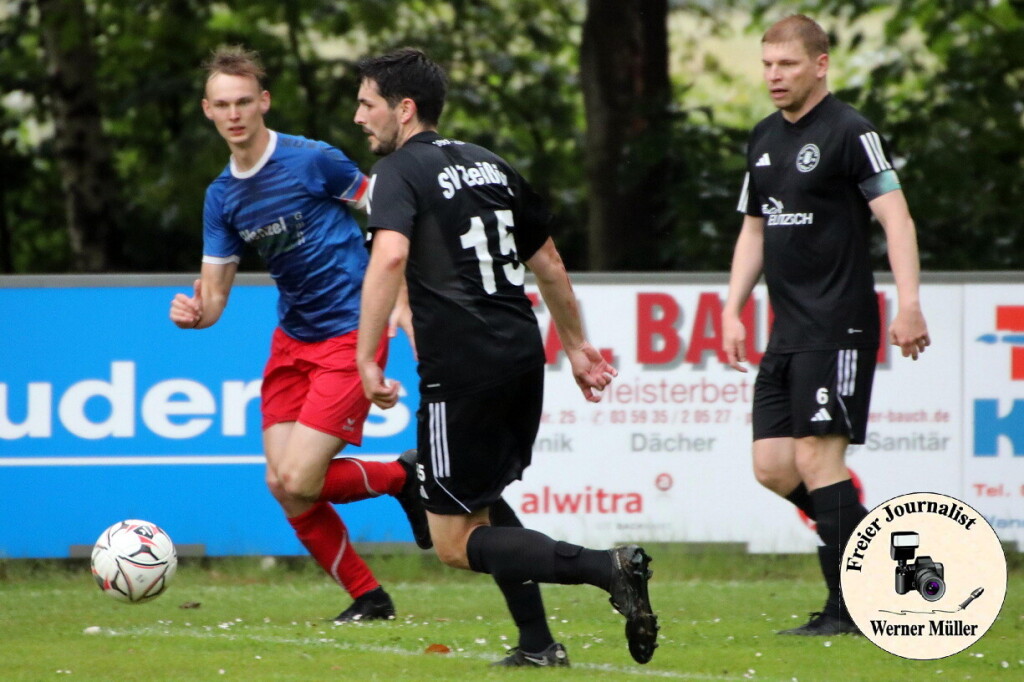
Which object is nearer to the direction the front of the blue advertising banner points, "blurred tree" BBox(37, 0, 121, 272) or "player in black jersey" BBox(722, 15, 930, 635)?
the player in black jersey

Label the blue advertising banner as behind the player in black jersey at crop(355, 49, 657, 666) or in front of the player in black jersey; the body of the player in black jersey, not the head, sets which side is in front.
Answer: in front

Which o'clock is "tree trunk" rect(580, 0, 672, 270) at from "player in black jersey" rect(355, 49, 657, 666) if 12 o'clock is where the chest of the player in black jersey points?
The tree trunk is roughly at 2 o'clock from the player in black jersey.

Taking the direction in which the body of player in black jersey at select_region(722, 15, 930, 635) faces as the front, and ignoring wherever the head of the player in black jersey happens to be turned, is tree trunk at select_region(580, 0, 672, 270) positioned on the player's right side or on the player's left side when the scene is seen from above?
on the player's right side

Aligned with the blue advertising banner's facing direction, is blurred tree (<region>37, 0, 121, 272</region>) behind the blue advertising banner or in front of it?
behind

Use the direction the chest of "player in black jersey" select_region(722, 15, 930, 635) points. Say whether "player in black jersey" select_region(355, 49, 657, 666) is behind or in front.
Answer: in front

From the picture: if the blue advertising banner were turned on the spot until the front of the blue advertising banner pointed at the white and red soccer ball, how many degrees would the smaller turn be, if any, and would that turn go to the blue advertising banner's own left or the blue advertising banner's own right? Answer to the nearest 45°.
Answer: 0° — it already faces it

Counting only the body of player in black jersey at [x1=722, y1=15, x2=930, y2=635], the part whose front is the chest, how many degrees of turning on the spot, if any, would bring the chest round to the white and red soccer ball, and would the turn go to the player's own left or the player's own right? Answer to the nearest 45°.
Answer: approximately 45° to the player's own right

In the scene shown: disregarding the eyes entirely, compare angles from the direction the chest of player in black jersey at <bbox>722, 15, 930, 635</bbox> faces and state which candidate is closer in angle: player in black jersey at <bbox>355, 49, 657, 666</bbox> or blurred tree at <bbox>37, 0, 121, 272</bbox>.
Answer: the player in black jersey

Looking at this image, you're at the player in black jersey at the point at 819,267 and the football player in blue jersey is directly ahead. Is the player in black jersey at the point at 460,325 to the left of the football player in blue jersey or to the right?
left

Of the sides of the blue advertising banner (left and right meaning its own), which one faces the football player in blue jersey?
front

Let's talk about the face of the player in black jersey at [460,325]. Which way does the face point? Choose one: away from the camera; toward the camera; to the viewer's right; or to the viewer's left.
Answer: to the viewer's left

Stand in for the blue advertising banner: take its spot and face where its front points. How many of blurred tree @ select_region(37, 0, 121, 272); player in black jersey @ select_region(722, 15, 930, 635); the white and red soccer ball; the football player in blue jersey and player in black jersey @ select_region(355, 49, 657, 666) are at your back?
1

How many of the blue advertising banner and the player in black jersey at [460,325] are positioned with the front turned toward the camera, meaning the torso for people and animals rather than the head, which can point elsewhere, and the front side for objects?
1

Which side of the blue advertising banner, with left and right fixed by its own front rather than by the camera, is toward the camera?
front

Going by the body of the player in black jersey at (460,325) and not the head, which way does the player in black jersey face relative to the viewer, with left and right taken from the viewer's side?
facing away from the viewer and to the left of the viewer

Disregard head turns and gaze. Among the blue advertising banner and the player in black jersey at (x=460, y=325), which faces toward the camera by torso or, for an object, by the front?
the blue advertising banner
